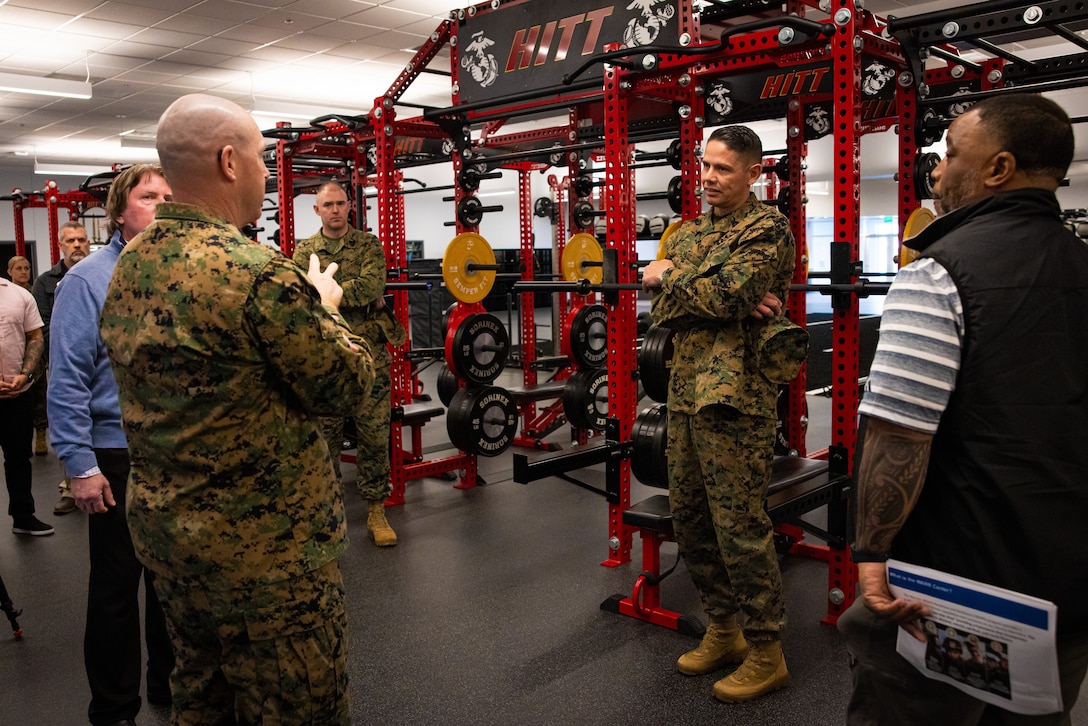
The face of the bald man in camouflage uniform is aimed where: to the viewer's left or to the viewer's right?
to the viewer's right

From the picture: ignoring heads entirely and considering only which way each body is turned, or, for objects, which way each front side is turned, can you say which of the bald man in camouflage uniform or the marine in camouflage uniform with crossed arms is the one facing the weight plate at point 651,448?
the bald man in camouflage uniform

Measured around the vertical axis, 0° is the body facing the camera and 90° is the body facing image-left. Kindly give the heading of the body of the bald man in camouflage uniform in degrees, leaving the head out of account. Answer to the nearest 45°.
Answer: approximately 225°

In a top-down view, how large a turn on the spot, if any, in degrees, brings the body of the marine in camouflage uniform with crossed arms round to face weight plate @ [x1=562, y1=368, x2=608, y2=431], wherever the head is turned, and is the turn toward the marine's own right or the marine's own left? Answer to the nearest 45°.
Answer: approximately 135° to the marine's own right

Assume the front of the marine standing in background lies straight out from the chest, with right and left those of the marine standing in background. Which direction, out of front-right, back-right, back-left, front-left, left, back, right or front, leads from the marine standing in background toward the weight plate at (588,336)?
back-left

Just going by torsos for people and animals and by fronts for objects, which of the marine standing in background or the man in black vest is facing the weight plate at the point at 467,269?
the man in black vest

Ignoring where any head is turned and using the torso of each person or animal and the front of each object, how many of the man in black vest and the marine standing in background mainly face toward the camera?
1

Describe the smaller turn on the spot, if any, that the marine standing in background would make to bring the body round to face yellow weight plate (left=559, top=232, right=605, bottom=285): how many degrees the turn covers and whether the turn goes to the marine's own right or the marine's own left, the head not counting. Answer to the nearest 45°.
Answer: approximately 135° to the marine's own left

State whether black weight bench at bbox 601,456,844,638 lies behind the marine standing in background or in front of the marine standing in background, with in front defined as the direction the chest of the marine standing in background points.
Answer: in front

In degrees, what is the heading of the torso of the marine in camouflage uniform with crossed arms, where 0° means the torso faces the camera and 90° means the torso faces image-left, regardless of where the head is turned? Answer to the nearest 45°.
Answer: approximately 45°

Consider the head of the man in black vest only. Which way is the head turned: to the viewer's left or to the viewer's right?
to the viewer's left

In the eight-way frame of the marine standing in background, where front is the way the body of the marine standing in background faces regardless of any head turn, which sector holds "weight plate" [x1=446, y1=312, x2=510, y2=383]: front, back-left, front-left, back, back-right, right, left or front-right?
back-left

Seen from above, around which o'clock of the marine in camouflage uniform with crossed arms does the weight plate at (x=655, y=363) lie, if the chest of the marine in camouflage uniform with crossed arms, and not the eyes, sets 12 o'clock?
The weight plate is roughly at 4 o'clock from the marine in camouflage uniform with crossed arms.

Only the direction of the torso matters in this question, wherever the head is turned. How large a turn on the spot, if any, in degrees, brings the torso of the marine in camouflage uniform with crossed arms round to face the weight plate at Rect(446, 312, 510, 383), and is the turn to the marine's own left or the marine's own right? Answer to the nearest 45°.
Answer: approximately 90° to the marine's own right

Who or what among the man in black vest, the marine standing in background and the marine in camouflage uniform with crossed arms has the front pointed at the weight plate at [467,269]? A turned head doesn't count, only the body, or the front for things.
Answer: the man in black vest

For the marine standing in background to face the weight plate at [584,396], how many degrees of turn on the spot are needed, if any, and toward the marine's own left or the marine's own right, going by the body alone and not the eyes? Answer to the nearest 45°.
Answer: approximately 135° to the marine's own left
